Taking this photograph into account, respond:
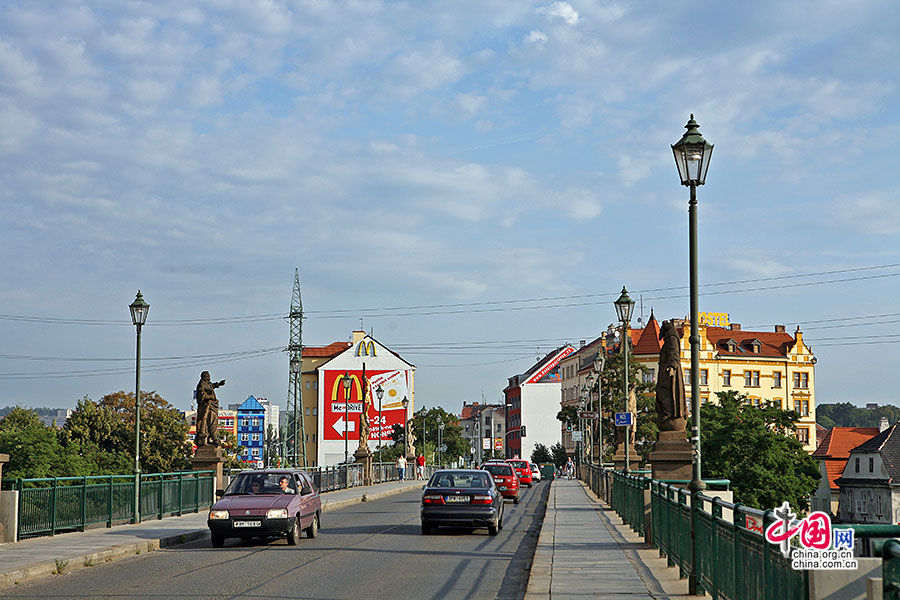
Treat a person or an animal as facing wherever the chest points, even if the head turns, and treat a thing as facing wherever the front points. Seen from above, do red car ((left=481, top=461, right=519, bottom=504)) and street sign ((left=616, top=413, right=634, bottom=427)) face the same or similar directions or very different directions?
very different directions

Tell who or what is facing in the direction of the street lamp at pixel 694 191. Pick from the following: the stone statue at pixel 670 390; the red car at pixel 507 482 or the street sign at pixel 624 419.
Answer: the street sign

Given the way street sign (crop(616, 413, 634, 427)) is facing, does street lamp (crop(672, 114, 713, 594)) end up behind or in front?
in front

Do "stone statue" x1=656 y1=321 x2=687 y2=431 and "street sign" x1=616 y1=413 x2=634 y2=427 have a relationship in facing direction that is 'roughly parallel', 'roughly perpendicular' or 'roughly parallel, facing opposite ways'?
roughly perpendicular

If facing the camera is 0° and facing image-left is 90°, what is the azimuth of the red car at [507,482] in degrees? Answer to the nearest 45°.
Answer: approximately 180°

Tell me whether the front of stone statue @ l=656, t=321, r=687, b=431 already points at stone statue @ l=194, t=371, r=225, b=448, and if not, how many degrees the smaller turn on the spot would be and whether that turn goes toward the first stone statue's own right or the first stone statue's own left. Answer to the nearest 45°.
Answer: approximately 45° to the first stone statue's own right

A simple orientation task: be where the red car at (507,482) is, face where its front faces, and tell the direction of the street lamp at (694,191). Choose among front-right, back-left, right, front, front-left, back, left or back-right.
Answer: back

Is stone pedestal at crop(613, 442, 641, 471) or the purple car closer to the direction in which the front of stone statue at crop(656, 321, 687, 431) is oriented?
the purple car

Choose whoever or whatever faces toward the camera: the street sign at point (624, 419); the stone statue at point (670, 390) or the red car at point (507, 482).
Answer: the street sign

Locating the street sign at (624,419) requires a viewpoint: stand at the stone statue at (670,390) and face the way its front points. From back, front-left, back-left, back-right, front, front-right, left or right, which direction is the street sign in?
right

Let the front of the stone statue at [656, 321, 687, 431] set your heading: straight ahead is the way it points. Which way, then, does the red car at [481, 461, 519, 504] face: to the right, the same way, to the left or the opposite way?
to the right

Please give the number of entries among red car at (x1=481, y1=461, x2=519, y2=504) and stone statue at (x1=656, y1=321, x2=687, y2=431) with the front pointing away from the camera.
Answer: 1

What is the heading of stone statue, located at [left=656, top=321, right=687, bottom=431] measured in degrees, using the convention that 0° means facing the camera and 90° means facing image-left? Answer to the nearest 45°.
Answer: approximately 90°
